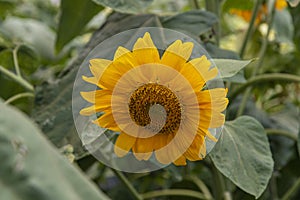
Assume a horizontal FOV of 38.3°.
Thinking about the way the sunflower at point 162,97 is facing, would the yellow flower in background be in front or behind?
behind

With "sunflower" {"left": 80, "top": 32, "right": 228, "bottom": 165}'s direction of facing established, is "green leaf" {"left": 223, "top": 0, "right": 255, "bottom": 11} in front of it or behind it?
behind

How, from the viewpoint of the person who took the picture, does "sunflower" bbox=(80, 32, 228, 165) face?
facing the viewer
